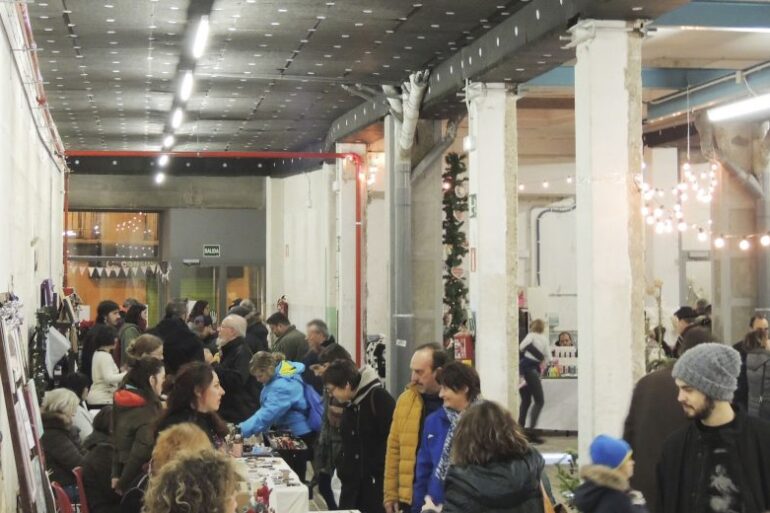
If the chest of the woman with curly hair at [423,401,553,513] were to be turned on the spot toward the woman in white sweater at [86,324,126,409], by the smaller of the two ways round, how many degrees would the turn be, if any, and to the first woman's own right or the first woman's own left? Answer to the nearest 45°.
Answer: approximately 45° to the first woman's own left

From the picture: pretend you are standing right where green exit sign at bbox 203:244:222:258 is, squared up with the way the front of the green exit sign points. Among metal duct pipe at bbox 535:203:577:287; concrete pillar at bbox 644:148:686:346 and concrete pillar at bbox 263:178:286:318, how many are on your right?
0

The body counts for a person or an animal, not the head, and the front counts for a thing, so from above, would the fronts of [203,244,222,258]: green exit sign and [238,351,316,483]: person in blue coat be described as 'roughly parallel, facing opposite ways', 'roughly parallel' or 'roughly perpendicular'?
roughly perpendicular

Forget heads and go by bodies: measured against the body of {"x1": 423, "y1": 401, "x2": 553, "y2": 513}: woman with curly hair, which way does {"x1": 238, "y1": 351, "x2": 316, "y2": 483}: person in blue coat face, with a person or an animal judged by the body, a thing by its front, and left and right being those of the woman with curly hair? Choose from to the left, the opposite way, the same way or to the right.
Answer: to the left

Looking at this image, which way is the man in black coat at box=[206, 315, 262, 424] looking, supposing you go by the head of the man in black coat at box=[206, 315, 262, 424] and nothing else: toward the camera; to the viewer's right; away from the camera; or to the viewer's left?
to the viewer's left

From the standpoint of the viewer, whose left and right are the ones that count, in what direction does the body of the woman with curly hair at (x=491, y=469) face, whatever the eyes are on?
facing away from the viewer

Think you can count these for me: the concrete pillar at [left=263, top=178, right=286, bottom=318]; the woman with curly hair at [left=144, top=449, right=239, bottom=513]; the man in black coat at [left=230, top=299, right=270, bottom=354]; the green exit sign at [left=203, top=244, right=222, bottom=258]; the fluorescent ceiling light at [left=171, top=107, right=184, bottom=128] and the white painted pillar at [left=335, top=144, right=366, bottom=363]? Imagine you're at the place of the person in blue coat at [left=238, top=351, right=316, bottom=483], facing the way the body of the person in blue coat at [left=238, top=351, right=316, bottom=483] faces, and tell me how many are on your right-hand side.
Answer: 5

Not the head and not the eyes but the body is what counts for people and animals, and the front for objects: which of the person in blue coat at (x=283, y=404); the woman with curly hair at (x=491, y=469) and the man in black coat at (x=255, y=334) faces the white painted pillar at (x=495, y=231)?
the woman with curly hair

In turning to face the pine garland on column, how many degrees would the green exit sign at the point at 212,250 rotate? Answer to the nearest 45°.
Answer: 0° — it already faces it

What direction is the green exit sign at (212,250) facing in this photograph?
toward the camera

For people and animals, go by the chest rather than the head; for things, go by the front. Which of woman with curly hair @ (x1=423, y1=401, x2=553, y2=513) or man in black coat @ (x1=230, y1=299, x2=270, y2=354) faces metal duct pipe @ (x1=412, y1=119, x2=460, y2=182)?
the woman with curly hair

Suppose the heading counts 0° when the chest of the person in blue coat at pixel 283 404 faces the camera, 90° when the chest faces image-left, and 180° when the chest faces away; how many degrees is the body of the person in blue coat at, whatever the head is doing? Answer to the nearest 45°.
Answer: approximately 90°

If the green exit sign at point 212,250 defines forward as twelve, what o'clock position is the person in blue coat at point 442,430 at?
The person in blue coat is roughly at 12 o'clock from the green exit sign.

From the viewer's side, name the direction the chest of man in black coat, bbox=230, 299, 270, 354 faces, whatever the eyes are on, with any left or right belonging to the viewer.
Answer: facing to the left of the viewer

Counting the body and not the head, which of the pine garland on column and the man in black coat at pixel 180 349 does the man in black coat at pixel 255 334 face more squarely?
the man in black coat
